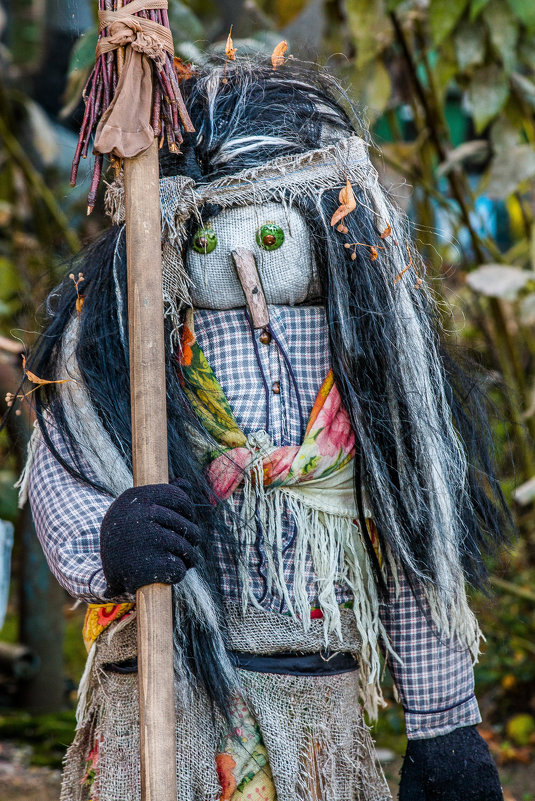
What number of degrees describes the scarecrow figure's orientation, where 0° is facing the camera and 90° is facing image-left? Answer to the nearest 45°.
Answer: approximately 0°
